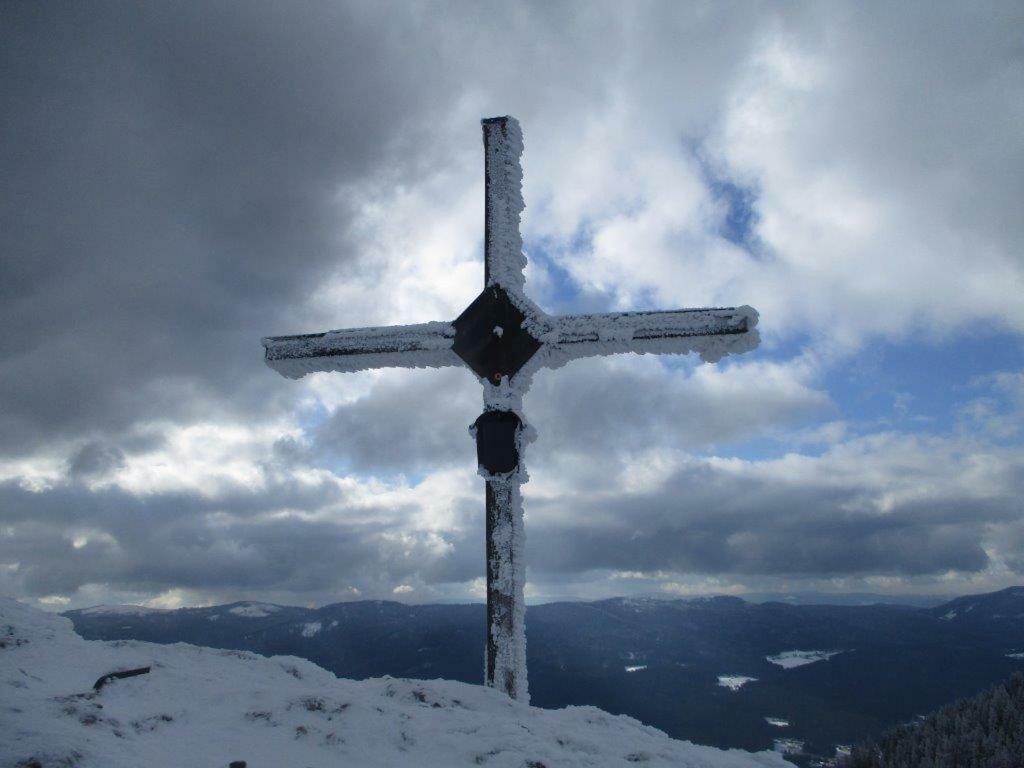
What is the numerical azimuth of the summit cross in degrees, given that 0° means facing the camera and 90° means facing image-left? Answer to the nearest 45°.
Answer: approximately 0°
